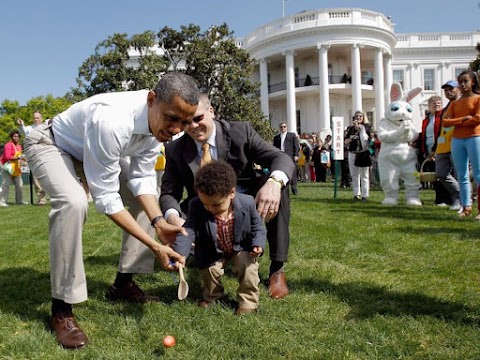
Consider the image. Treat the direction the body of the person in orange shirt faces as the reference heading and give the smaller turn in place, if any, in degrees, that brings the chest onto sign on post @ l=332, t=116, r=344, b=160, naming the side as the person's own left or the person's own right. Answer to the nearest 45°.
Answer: approximately 90° to the person's own right

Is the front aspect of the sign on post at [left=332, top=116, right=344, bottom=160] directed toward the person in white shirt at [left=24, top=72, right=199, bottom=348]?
yes

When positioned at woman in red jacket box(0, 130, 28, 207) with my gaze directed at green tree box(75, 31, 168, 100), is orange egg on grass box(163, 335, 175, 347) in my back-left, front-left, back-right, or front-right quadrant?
back-right

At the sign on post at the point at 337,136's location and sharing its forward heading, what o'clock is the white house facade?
The white house facade is roughly at 6 o'clock from the sign on post.

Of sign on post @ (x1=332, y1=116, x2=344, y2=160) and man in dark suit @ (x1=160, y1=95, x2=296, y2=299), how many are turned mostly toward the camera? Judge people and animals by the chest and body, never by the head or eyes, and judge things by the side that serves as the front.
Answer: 2

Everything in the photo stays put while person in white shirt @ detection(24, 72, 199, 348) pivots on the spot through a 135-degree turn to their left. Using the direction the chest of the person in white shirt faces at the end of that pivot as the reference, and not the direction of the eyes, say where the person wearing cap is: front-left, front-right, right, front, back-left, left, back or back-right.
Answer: front-right

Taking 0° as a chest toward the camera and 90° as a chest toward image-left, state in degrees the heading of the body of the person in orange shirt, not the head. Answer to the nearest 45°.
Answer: approximately 45°

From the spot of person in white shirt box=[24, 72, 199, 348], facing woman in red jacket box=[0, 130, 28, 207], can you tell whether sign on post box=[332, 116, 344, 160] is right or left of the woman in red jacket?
right
